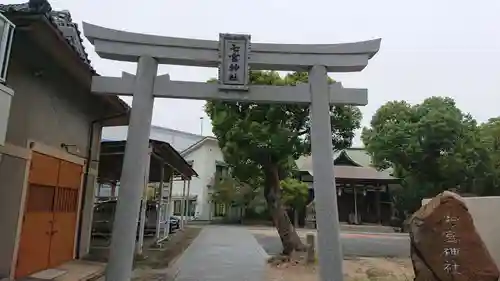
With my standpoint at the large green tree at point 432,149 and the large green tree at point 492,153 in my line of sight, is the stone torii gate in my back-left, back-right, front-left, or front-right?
back-right

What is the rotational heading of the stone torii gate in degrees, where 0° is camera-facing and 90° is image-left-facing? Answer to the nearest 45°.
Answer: approximately 0°

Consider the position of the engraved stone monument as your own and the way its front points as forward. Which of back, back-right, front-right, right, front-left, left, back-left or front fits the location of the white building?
back-right

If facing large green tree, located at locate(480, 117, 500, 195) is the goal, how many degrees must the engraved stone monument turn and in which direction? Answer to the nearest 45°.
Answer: approximately 180°

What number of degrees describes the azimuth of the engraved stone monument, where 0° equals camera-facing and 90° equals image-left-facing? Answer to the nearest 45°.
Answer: approximately 0°

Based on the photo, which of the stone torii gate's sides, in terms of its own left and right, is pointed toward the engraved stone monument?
left

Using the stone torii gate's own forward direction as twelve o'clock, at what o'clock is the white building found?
The white building is roughly at 6 o'clock from the stone torii gate.

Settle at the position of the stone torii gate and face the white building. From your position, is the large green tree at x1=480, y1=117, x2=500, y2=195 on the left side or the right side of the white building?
right

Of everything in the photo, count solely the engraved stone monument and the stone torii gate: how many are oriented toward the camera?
2

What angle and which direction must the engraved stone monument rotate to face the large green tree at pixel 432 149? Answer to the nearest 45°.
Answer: approximately 180°
